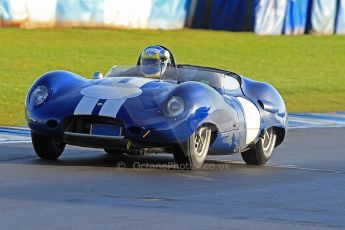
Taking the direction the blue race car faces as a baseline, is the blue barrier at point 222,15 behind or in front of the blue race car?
behind

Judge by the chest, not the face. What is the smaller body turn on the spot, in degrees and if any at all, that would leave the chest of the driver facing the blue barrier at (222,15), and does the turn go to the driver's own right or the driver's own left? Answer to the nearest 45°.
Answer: approximately 135° to the driver's own right

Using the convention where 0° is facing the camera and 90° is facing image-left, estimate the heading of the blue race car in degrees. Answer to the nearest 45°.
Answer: approximately 45°

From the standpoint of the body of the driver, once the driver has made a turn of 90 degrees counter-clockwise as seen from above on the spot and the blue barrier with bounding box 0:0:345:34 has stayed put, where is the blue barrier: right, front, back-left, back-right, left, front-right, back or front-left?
back-left

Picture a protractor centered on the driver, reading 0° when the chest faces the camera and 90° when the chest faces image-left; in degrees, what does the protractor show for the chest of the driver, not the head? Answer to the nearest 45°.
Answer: approximately 45°
